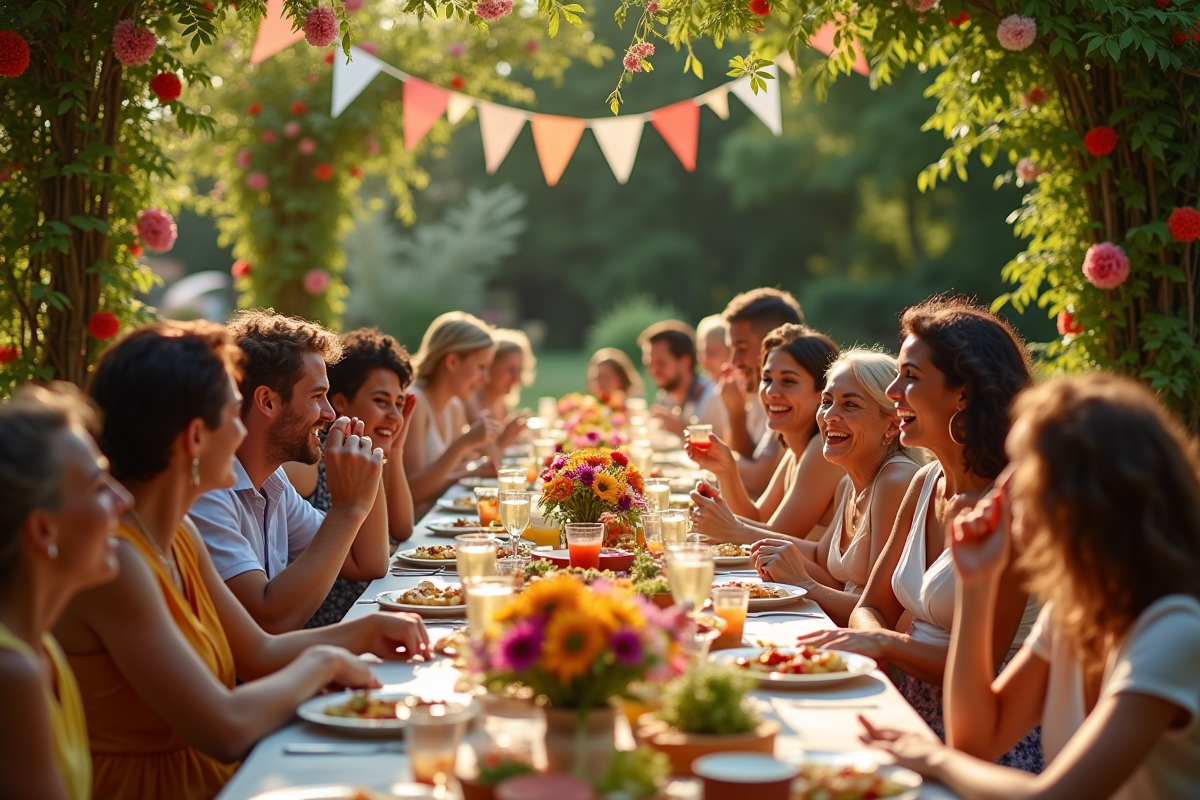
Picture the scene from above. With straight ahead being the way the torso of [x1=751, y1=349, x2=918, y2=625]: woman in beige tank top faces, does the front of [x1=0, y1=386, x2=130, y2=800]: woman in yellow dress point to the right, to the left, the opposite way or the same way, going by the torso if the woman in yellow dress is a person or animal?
the opposite way

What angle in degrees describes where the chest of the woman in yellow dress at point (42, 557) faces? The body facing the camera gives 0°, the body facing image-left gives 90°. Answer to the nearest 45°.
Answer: approximately 270°

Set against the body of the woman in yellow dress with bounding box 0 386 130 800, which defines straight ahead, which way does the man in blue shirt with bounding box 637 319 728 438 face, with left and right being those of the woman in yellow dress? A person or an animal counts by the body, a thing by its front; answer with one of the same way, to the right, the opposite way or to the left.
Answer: the opposite way

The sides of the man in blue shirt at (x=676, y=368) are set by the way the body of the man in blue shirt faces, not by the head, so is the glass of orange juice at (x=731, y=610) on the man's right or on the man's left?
on the man's left

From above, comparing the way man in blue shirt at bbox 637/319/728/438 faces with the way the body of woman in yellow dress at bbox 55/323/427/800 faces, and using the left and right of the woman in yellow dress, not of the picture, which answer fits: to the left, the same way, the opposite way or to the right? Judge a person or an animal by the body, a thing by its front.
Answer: the opposite way

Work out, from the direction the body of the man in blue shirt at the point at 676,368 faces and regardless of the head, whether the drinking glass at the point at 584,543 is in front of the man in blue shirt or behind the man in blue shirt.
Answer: in front

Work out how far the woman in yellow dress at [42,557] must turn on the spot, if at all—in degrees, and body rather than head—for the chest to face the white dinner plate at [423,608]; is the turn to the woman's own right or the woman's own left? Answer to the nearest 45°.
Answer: approximately 45° to the woman's own left

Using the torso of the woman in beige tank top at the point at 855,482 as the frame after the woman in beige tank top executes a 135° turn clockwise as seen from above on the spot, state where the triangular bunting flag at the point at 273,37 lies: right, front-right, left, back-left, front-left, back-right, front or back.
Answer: front-left

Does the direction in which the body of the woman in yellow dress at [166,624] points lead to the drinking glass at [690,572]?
yes

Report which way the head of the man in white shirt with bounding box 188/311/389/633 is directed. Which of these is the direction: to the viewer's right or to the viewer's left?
to the viewer's right

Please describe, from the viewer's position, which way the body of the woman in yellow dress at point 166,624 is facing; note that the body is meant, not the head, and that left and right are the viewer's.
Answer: facing to the right of the viewer

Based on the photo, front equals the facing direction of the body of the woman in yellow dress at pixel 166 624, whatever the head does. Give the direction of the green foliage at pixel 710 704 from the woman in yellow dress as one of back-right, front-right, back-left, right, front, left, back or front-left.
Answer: front-right

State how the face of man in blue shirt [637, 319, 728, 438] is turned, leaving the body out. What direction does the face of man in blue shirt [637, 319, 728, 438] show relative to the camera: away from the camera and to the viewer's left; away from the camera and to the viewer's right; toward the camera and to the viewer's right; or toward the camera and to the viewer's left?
toward the camera and to the viewer's left

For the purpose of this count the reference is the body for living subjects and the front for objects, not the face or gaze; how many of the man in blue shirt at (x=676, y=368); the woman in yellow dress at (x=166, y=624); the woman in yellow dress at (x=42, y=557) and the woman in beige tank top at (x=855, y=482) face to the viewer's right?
2

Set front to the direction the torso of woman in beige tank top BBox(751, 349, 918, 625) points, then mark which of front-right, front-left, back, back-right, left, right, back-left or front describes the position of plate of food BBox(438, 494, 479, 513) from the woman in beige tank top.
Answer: right

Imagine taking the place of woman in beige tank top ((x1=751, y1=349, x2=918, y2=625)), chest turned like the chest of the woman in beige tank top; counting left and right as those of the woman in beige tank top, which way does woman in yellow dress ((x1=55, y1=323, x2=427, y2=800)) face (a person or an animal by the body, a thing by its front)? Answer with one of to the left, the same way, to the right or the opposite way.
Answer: the opposite way
